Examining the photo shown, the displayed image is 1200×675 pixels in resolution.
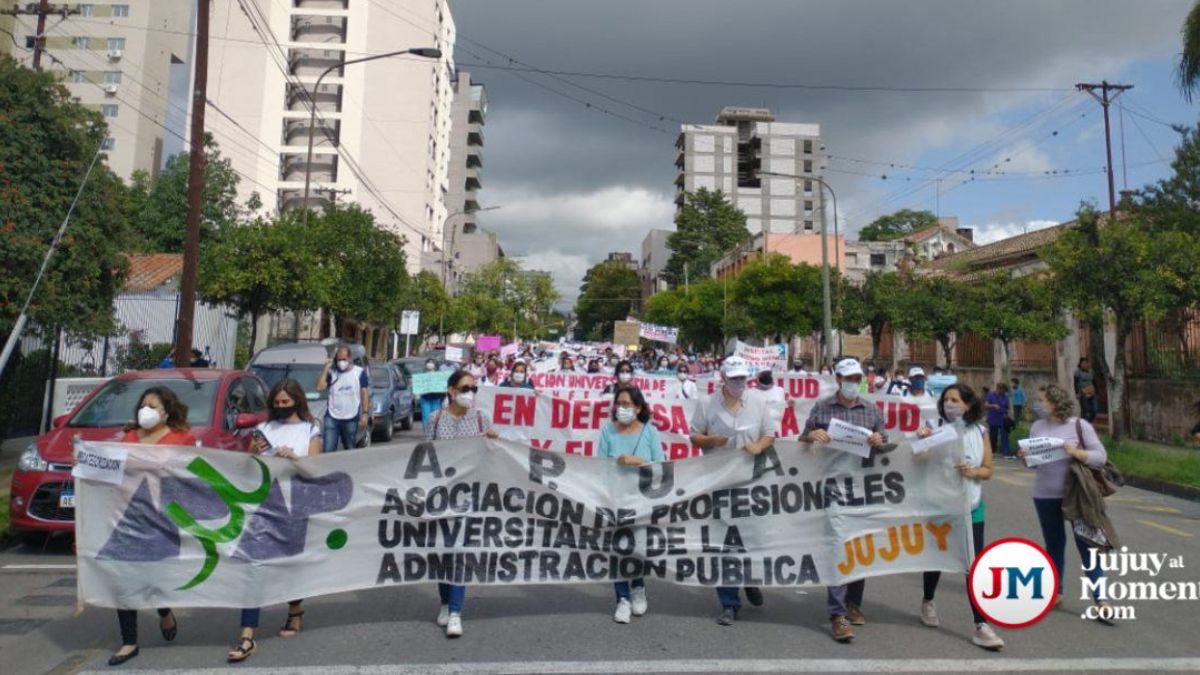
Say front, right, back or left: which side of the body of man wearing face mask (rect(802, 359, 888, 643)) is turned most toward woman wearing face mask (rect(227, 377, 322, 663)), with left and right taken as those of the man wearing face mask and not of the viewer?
right

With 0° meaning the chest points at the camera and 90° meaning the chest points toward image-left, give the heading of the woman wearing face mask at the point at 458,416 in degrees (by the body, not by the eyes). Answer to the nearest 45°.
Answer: approximately 0°

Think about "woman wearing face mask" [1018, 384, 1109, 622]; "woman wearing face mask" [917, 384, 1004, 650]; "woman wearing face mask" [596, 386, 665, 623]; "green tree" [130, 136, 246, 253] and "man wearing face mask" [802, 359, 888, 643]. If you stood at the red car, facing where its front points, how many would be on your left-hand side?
4

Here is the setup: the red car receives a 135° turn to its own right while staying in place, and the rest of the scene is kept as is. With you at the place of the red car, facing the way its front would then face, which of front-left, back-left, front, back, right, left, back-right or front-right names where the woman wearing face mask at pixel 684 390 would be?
right

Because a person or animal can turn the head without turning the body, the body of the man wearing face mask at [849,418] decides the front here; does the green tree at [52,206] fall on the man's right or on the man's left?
on the man's right

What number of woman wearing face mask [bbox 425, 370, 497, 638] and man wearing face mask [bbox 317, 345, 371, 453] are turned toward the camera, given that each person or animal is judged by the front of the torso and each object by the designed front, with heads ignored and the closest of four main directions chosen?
2

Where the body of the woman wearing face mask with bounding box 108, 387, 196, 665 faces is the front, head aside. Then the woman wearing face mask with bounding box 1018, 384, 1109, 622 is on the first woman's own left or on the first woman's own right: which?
on the first woman's own left

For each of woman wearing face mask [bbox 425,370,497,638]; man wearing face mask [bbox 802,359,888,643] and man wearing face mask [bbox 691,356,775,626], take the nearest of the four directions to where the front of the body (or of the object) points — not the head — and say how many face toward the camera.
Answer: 3
